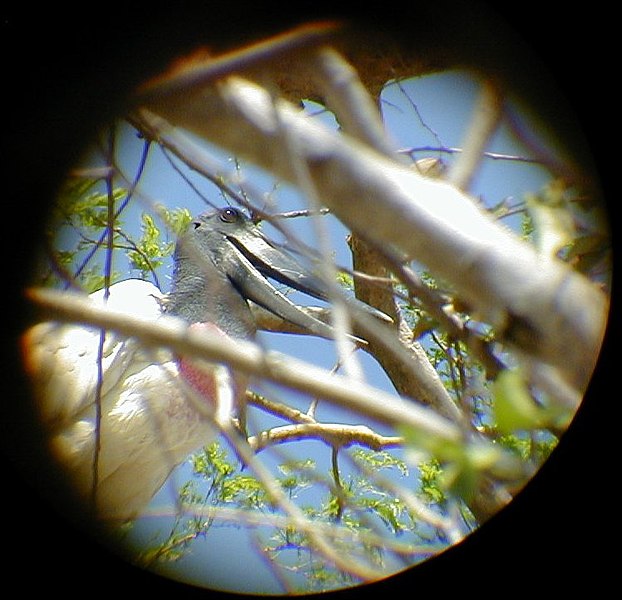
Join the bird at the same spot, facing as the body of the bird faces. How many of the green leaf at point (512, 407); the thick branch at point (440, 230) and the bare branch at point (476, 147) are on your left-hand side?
0

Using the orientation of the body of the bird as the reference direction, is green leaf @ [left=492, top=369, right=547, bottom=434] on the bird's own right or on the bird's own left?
on the bird's own right

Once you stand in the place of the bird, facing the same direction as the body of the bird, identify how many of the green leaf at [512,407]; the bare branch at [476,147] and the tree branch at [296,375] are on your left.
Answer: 0

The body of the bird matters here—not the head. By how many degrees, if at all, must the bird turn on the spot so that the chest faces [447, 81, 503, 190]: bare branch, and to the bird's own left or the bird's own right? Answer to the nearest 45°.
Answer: approximately 45° to the bird's own right

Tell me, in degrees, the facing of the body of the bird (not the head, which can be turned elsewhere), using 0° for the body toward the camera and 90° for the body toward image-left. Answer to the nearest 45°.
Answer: approximately 270°

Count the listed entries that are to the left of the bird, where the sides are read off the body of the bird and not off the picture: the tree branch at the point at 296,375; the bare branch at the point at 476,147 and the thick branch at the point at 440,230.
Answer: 0
